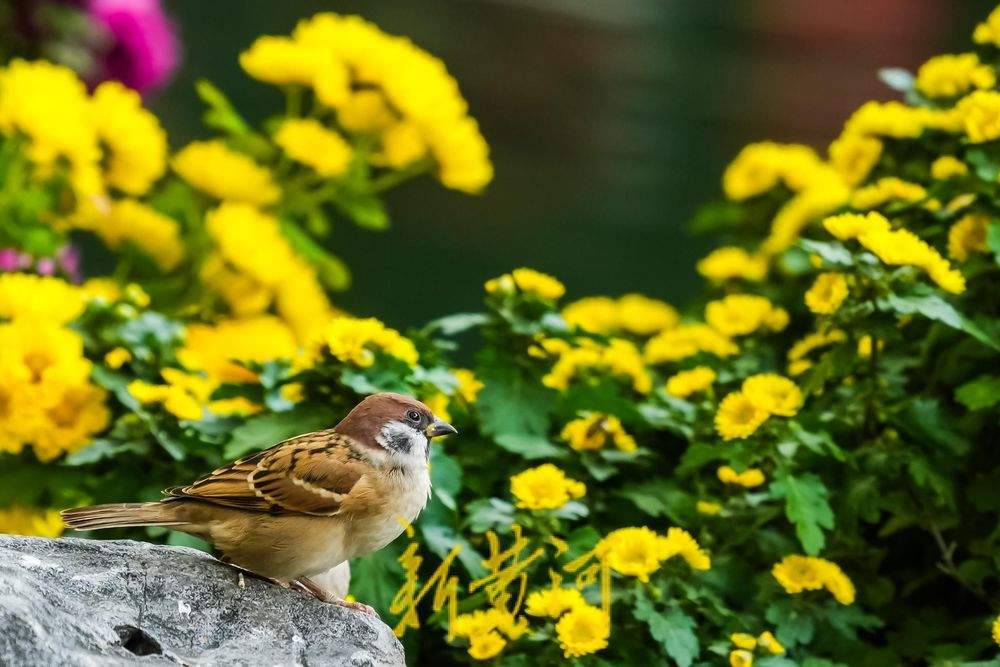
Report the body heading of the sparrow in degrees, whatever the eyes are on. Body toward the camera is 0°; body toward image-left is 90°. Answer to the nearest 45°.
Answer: approximately 270°

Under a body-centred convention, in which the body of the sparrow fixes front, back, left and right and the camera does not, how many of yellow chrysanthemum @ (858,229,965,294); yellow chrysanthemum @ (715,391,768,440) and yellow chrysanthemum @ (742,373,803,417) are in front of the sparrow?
3

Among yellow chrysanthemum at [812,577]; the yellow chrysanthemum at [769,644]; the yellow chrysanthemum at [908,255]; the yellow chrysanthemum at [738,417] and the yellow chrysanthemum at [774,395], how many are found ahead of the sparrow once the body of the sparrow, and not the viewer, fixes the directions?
5

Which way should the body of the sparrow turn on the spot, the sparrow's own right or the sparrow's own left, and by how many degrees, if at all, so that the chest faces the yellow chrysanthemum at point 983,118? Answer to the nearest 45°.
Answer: approximately 45° to the sparrow's own left

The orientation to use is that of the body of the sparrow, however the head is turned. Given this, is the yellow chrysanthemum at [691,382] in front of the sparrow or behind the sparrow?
in front

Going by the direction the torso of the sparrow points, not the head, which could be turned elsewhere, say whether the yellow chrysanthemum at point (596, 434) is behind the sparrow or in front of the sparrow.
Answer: in front

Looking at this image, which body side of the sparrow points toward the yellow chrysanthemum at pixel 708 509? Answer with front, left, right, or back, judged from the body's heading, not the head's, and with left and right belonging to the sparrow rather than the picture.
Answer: front

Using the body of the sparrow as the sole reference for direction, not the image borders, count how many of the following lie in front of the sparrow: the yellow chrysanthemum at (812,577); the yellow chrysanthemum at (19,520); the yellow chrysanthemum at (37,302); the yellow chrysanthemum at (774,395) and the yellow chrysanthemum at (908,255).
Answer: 3

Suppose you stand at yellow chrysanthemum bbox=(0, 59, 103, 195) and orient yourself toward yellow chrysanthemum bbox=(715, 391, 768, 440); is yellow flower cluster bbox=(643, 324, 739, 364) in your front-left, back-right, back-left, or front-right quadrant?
front-left

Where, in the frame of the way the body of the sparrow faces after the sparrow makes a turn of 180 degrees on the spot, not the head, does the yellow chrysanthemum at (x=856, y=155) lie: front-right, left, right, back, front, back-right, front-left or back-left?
back-right

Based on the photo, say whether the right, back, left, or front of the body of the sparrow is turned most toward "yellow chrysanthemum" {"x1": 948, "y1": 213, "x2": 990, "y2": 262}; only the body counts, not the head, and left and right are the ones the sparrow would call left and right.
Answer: front

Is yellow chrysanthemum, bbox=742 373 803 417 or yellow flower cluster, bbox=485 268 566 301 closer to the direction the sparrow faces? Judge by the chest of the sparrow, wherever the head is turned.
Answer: the yellow chrysanthemum

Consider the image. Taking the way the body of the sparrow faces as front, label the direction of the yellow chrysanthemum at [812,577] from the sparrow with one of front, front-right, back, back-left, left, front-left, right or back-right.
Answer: front
